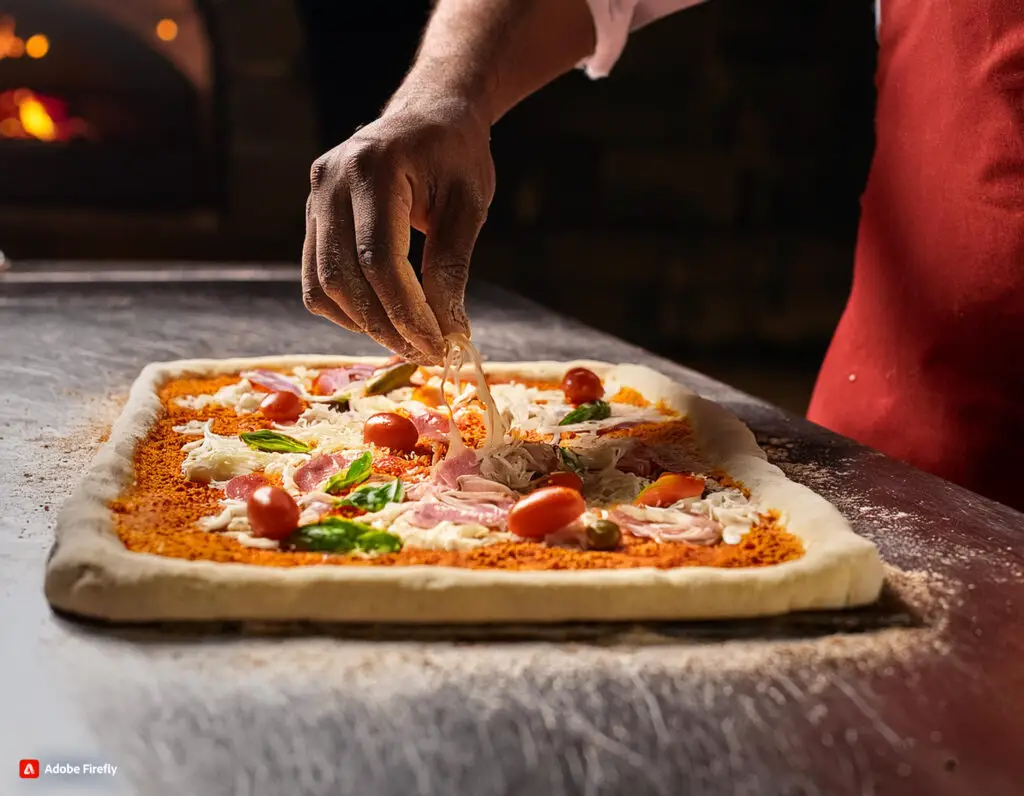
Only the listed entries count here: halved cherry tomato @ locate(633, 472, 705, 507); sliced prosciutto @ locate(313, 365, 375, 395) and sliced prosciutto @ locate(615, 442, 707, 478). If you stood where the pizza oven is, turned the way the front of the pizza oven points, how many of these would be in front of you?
3

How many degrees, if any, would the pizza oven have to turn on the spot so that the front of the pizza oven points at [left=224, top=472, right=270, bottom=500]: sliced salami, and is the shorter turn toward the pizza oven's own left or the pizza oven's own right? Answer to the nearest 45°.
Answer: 0° — it already faces it

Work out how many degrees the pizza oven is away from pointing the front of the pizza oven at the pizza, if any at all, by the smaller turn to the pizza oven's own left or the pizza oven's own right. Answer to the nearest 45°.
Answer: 0° — it already faces it

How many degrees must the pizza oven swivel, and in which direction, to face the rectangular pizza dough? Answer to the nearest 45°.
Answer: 0° — it already faces it

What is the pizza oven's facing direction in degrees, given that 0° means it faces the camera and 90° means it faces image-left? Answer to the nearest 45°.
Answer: approximately 0°
